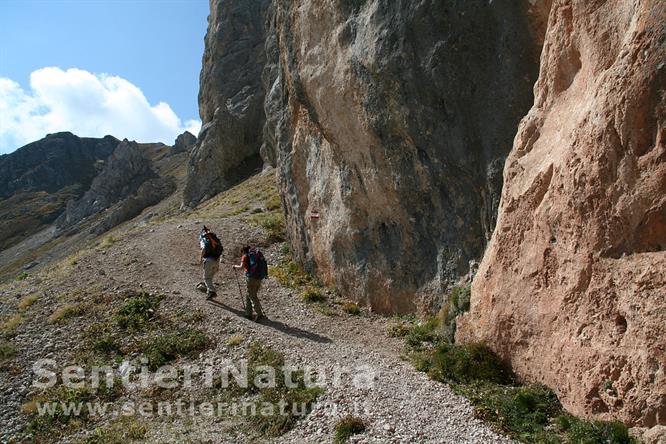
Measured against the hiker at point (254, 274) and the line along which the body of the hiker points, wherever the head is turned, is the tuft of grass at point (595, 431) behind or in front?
behind

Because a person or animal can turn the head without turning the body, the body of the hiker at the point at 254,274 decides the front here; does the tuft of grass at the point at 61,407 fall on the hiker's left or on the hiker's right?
on the hiker's left

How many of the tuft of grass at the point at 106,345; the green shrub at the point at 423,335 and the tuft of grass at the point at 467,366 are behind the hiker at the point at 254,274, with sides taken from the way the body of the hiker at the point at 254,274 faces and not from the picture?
2

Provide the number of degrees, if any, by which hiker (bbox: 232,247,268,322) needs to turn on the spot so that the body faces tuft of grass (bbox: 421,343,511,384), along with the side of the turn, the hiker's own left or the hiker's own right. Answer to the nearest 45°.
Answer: approximately 180°

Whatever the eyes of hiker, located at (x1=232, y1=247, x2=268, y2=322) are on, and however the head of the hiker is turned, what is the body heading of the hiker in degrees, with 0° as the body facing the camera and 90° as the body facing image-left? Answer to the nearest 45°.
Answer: approximately 135°

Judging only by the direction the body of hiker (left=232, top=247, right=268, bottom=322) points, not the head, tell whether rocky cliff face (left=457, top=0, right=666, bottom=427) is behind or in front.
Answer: behind
